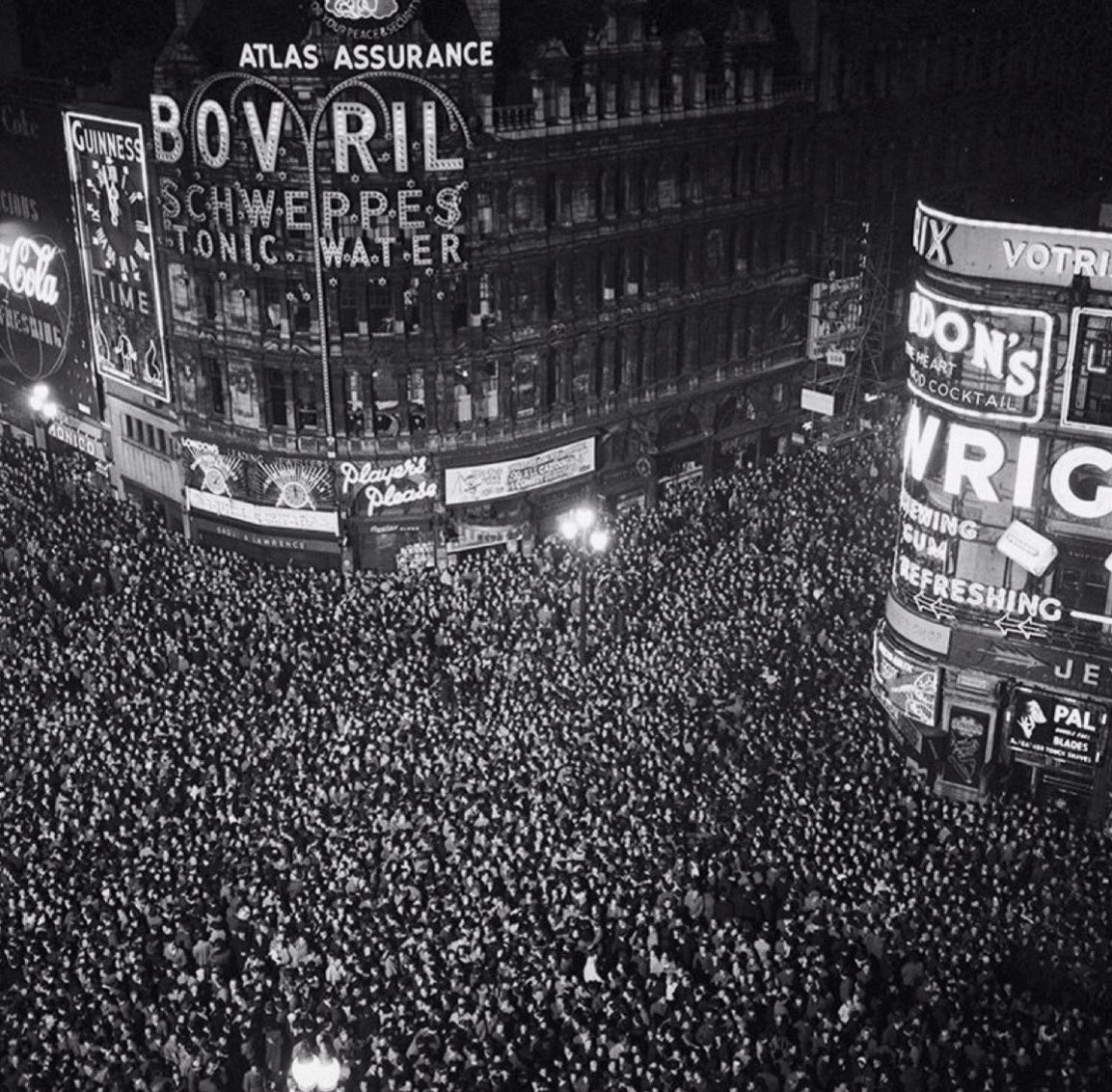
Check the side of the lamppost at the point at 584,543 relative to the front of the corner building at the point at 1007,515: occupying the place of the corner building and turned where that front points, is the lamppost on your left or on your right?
on your right

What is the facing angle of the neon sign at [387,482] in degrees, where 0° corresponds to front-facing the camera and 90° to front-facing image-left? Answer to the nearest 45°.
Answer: approximately 0°

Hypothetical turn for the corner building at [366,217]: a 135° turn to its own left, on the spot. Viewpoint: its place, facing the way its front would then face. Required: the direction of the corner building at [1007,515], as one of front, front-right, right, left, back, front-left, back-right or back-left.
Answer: right

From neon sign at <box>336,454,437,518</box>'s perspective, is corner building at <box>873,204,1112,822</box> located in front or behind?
in front

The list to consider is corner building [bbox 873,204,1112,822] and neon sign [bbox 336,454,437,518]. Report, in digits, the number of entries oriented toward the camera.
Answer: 2

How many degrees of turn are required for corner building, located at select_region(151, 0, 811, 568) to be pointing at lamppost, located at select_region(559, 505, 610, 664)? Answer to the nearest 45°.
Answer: approximately 45° to its left

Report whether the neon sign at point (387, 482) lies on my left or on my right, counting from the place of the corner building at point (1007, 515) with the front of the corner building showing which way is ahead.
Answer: on my right

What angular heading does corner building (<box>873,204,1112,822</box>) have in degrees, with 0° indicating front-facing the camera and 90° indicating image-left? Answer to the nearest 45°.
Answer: approximately 0°

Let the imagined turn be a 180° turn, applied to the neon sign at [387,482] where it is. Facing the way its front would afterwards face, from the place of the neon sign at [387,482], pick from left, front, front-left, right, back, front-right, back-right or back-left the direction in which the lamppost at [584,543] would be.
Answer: back-right

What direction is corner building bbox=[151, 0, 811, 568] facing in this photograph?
toward the camera
